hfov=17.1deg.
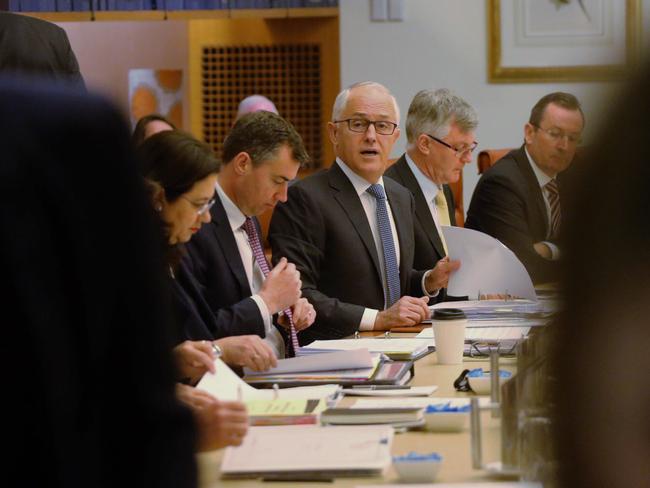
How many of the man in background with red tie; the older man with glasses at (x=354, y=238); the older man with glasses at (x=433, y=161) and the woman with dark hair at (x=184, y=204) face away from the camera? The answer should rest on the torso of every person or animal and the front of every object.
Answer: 0

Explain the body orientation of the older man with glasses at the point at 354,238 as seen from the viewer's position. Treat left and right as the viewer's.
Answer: facing the viewer and to the right of the viewer

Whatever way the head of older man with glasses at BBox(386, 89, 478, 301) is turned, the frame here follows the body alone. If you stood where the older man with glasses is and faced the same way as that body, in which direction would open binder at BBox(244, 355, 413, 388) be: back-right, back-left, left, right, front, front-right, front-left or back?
front-right

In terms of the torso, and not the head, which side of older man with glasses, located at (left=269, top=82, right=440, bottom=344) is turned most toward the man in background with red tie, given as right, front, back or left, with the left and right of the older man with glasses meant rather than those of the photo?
left

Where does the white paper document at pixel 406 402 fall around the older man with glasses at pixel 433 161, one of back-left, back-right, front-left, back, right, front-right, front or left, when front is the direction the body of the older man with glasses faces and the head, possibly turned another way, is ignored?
front-right

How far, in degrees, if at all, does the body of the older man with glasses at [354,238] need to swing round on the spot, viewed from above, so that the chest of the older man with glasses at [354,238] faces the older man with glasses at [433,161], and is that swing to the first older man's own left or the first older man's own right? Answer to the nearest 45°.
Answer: approximately 135° to the first older man's own left

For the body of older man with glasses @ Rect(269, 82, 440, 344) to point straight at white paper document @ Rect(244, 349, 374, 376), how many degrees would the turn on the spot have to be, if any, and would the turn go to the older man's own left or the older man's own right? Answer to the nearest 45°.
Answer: approximately 45° to the older man's own right

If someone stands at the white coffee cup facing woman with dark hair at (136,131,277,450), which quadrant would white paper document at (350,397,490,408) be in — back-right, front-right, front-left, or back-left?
front-left

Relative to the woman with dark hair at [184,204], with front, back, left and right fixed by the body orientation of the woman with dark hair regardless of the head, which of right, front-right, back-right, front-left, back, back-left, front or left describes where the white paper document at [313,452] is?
right

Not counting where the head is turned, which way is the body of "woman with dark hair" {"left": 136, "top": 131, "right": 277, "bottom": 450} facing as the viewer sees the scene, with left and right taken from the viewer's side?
facing to the right of the viewer

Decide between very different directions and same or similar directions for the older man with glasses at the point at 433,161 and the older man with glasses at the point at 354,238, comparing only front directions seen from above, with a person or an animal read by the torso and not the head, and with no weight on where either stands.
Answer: same or similar directions

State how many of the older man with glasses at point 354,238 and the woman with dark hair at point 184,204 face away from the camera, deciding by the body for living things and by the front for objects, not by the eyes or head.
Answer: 0

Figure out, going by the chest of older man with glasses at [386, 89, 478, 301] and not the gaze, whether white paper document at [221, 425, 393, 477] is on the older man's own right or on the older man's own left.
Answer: on the older man's own right
